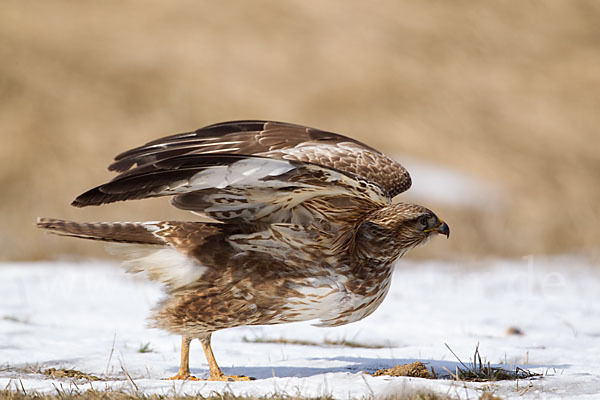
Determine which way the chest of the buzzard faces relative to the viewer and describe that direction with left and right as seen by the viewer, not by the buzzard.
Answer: facing to the right of the viewer
